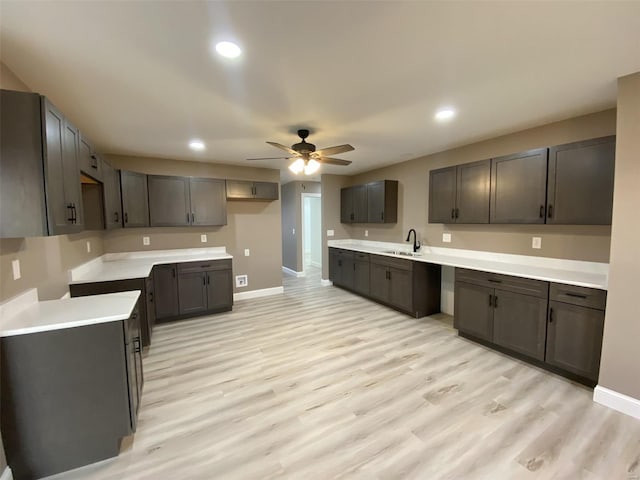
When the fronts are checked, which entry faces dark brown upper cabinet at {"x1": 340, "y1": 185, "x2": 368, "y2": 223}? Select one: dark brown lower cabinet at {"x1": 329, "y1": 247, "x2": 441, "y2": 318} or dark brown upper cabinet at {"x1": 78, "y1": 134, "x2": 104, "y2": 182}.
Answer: dark brown upper cabinet at {"x1": 78, "y1": 134, "x2": 104, "y2": 182}

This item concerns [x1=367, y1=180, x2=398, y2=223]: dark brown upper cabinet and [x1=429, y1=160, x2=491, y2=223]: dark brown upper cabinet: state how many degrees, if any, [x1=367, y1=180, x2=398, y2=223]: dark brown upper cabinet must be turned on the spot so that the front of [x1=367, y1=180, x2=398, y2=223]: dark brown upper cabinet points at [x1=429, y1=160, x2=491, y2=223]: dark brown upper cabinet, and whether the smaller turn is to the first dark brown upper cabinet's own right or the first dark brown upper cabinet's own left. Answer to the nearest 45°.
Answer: approximately 90° to the first dark brown upper cabinet's own left

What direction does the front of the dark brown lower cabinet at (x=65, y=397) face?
to the viewer's right

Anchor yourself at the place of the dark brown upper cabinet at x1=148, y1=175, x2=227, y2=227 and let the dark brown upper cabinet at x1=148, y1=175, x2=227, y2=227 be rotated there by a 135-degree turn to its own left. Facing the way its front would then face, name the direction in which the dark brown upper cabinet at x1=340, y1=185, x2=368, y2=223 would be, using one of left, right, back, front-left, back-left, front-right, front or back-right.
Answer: front-right

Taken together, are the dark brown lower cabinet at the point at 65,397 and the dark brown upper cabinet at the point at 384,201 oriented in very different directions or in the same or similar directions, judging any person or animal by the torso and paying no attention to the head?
very different directions

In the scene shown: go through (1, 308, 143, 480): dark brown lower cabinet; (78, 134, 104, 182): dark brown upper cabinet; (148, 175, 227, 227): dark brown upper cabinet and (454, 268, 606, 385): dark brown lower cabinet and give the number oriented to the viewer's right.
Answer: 2

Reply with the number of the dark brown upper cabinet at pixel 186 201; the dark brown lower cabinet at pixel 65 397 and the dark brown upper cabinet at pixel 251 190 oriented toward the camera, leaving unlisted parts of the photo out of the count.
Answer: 2

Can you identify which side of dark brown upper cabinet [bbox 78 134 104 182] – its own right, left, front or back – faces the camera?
right

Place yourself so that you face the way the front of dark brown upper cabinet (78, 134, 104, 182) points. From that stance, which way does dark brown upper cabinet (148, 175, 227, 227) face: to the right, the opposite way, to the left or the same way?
to the right

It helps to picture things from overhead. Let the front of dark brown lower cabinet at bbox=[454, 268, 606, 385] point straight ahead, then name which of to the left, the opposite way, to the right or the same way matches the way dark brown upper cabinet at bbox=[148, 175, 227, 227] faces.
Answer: to the left

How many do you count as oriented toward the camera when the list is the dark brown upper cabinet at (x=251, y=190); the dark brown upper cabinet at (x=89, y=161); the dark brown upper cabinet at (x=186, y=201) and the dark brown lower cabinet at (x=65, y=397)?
2

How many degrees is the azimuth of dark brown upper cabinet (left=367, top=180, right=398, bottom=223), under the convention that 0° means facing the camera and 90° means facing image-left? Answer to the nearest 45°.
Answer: approximately 45°
